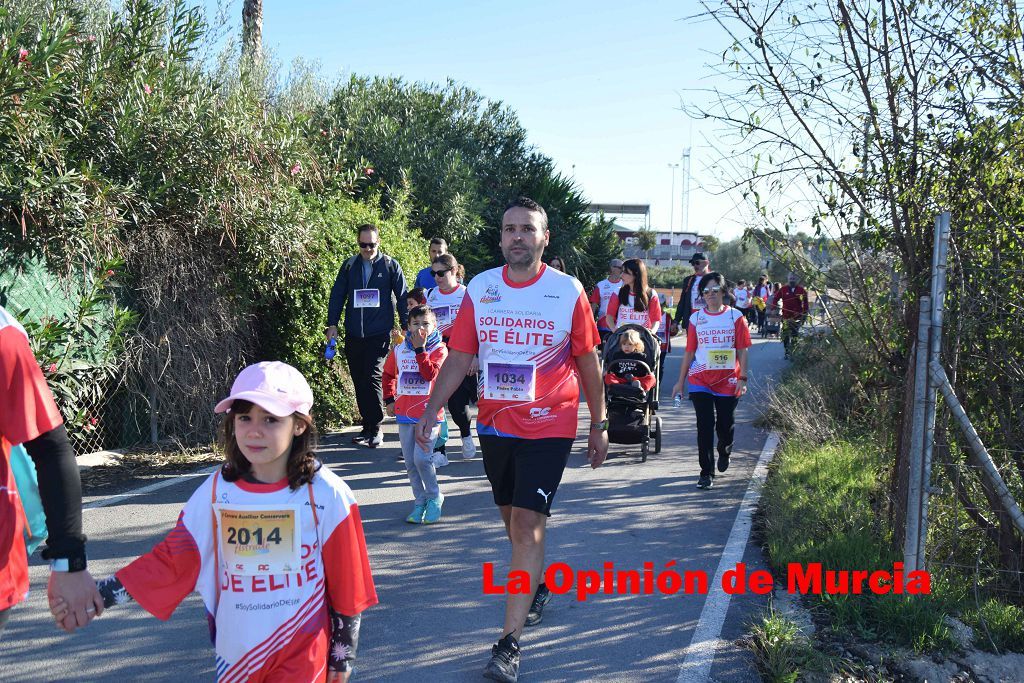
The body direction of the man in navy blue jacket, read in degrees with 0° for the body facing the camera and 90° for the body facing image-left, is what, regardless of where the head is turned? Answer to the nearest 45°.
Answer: approximately 0°

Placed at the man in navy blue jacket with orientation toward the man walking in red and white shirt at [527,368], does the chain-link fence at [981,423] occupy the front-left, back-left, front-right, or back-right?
front-left

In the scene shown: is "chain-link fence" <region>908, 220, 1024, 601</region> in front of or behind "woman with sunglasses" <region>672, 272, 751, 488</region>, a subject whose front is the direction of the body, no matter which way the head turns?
in front

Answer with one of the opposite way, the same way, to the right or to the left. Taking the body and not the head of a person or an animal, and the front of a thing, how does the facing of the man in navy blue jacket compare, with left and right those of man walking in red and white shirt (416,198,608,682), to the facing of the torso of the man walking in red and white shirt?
the same way

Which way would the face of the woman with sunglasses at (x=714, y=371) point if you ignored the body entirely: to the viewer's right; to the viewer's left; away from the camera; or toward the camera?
toward the camera

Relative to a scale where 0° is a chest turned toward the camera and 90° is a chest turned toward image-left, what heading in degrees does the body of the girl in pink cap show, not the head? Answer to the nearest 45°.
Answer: approximately 0°

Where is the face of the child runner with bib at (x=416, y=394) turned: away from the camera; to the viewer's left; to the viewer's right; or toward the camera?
toward the camera

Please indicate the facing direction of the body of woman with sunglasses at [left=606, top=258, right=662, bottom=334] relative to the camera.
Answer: toward the camera

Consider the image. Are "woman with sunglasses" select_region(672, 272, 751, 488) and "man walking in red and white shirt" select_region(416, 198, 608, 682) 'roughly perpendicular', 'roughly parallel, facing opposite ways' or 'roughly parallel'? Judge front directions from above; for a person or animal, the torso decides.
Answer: roughly parallel

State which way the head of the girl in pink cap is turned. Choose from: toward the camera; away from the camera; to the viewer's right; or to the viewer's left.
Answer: toward the camera

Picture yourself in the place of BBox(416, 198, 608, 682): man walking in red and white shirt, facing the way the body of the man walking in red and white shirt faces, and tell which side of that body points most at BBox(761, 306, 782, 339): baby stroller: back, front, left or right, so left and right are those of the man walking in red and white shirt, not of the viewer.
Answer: back

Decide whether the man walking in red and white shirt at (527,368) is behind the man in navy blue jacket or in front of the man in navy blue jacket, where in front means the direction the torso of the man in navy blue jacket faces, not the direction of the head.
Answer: in front

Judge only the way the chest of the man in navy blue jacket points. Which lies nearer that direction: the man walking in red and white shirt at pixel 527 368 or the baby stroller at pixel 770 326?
the man walking in red and white shirt

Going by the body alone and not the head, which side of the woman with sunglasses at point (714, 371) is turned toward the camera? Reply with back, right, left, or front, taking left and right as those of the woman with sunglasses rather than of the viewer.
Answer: front

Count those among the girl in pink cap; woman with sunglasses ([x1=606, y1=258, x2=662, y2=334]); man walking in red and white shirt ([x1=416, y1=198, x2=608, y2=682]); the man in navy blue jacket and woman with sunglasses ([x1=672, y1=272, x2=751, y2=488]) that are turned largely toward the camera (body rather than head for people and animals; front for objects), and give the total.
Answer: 5

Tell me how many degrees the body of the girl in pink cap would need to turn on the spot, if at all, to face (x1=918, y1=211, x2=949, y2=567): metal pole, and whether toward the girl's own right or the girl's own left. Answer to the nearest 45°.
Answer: approximately 90° to the girl's own left

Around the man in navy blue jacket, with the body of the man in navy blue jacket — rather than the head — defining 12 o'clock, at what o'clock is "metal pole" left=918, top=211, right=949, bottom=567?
The metal pole is roughly at 11 o'clock from the man in navy blue jacket.

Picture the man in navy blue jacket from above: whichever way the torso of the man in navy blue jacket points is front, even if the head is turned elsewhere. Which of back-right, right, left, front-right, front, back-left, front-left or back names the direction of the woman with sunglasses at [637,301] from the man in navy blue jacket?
left
